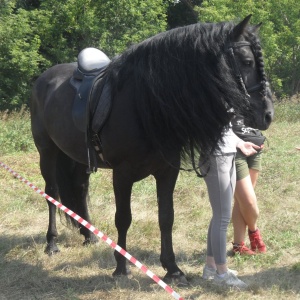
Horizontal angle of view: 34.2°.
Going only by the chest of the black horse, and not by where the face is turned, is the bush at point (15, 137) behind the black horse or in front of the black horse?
behind

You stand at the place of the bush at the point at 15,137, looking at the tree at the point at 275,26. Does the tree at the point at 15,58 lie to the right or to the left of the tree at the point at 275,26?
left

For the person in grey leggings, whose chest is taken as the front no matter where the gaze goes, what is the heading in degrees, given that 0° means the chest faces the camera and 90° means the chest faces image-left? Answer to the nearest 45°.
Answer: approximately 270°

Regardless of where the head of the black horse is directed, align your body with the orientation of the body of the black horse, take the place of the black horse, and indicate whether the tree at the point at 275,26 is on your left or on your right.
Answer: on your left

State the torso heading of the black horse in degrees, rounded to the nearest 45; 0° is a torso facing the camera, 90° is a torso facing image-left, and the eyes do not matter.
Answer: approximately 315°

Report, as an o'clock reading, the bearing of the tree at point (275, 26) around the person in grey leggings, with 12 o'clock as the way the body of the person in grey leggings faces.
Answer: The tree is roughly at 9 o'clock from the person in grey leggings.

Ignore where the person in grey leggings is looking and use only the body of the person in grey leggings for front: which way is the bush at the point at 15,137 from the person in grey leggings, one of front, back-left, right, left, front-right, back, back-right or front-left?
back-left
